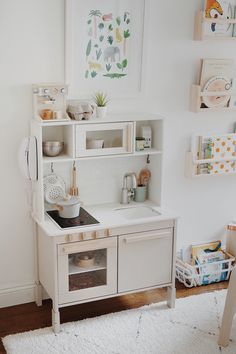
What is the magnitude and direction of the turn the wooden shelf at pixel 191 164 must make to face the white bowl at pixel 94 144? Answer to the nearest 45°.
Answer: approximately 90° to its right

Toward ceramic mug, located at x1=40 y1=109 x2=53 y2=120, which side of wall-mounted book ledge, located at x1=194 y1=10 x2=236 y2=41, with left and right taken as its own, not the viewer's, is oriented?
right

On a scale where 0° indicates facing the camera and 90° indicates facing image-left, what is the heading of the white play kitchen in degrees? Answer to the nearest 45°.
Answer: approximately 0°

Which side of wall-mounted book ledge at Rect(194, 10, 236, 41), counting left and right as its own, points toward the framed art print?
right

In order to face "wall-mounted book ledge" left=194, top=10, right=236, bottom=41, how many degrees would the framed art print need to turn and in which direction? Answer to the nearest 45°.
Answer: approximately 90° to its left

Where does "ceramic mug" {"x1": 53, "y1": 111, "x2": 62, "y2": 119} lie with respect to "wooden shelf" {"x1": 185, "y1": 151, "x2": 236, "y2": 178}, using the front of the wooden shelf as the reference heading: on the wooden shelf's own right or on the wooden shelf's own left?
on the wooden shelf's own right

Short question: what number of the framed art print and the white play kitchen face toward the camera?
2

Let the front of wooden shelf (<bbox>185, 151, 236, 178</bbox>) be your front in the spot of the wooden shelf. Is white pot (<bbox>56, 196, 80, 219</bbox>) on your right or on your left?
on your right
